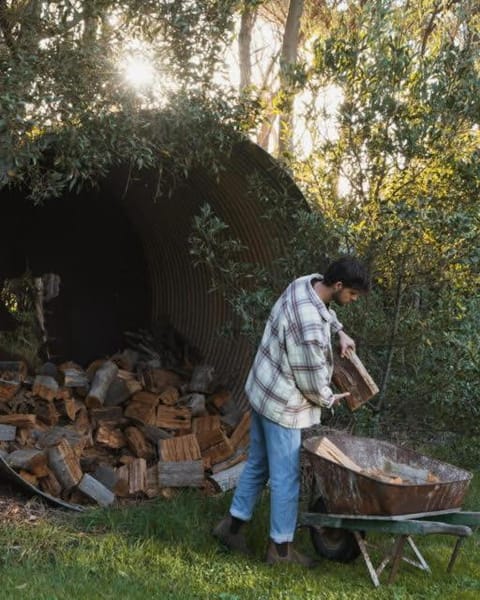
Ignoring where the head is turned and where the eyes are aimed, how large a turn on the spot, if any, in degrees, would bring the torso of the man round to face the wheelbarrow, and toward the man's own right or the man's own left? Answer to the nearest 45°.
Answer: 0° — they already face it

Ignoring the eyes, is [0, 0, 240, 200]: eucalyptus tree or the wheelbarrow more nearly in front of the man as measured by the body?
the wheelbarrow

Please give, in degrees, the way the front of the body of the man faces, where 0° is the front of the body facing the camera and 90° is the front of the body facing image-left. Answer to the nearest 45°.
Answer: approximately 270°

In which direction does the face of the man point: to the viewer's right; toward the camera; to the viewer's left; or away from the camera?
to the viewer's right

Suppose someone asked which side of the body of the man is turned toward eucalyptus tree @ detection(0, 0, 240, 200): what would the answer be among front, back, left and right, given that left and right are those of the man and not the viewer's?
left
